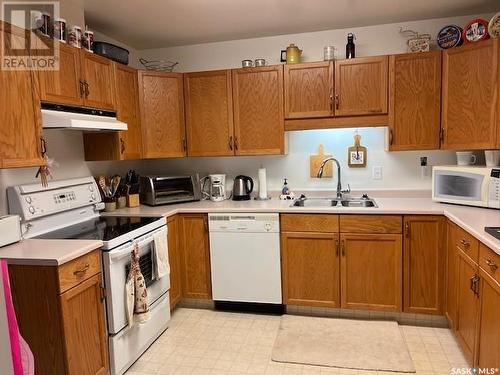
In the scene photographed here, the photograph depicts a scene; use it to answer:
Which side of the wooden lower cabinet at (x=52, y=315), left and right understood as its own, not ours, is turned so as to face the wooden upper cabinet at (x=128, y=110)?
left

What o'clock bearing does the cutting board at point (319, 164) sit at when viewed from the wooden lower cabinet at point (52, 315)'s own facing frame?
The cutting board is roughly at 10 o'clock from the wooden lower cabinet.

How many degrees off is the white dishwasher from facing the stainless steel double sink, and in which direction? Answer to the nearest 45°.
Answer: approximately 90° to its left

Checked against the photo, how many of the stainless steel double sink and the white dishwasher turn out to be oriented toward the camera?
2

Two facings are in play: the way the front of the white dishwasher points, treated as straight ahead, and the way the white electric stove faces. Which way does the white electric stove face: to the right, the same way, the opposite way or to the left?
to the left

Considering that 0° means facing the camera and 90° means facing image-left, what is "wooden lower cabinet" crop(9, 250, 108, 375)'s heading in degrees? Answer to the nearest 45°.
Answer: approximately 315°

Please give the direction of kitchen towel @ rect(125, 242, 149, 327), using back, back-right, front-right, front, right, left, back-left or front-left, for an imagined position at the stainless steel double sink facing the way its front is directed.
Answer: front-right

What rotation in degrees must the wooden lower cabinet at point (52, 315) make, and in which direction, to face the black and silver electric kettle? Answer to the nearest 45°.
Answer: approximately 90° to its left
